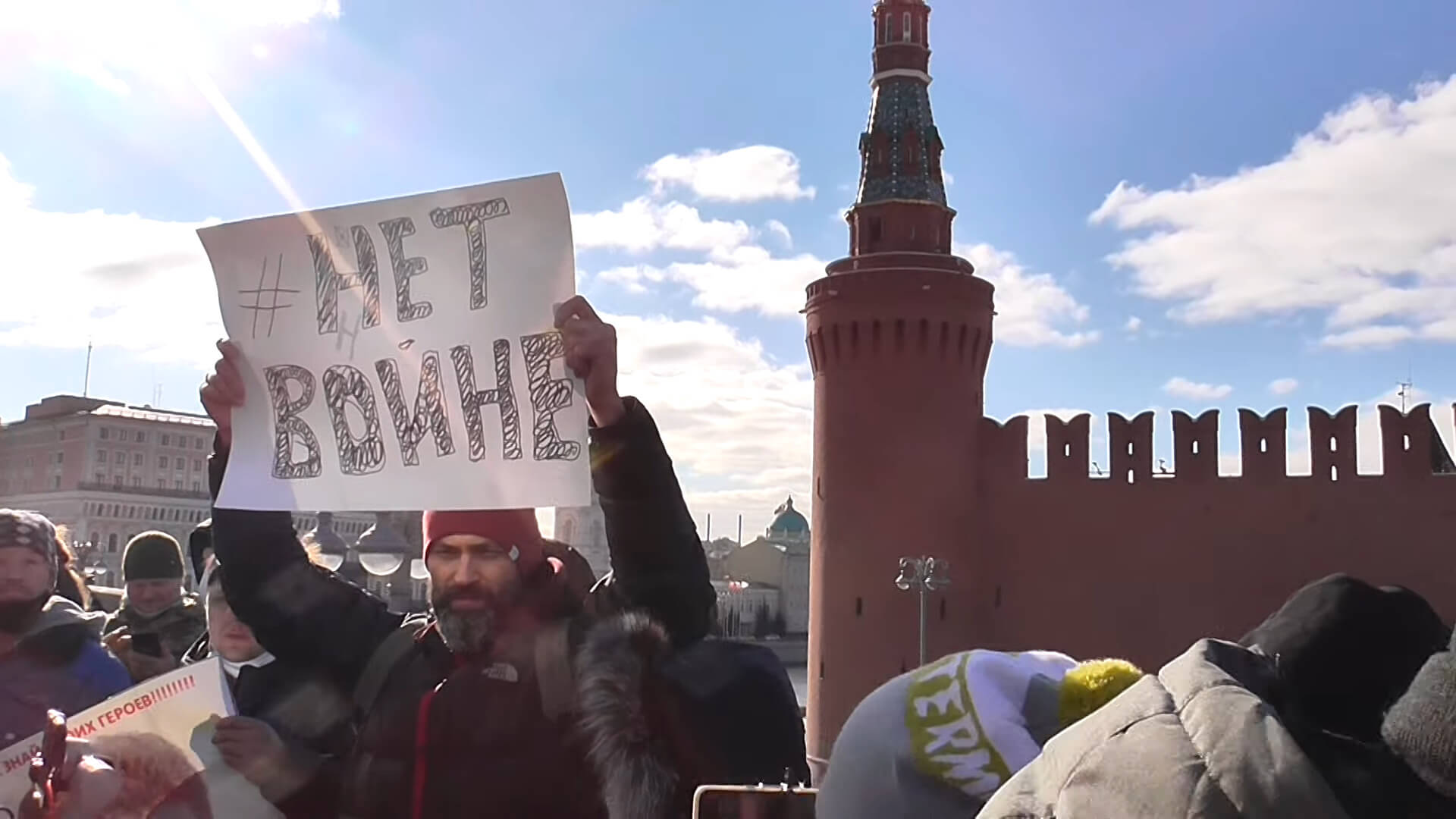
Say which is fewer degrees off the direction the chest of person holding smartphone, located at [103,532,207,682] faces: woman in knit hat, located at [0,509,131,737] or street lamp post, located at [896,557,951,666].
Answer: the woman in knit hat

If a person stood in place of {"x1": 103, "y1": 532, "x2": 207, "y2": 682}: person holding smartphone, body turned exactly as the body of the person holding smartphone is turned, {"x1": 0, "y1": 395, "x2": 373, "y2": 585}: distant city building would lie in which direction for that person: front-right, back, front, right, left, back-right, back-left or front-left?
back

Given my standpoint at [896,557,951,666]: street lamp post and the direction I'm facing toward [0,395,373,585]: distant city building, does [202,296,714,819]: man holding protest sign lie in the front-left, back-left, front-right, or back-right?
back-left

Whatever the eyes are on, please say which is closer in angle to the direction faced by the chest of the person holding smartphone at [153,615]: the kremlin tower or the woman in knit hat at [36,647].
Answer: the woman in knit hat

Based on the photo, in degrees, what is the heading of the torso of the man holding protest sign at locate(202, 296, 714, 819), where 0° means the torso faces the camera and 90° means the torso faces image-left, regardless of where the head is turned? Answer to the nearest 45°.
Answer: approximately 45°

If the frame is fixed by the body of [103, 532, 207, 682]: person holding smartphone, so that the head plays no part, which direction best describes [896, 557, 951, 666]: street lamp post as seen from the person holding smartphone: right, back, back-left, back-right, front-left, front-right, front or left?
back-left

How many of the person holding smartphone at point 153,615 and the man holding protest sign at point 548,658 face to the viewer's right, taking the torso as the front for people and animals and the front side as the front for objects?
0

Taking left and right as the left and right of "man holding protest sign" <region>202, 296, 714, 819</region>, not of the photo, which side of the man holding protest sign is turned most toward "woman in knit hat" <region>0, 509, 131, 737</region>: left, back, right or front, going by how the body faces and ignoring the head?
right

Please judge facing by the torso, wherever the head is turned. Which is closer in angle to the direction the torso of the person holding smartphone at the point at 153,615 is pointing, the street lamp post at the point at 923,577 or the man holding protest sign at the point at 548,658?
the man holding protest sign

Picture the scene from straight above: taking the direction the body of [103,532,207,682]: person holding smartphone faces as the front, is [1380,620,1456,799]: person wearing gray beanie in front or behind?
in front

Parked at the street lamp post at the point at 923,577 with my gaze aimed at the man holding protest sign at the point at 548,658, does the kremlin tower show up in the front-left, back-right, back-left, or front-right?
back-right

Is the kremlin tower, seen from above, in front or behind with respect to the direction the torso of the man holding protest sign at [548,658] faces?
behind
